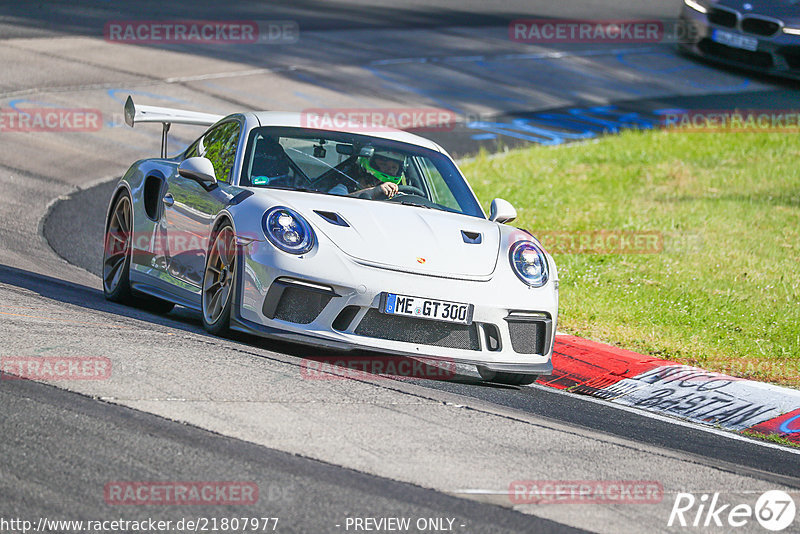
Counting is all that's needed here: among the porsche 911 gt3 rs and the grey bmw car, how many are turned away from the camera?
0

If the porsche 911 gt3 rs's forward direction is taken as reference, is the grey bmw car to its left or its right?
on its left

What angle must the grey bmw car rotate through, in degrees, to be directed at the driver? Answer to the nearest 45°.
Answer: approximately 45° to its left

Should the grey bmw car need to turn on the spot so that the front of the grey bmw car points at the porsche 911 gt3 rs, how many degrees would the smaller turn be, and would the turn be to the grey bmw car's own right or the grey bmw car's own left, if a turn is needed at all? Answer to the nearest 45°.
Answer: approximately 45° to the grey bmw car's own left

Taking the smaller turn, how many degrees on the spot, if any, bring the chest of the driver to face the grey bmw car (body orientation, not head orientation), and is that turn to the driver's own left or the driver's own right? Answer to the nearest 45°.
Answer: approximately 90° to the driver's own left

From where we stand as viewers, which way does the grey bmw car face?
facing the viewer and to the left of the viewer

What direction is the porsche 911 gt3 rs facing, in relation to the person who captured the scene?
facing the viewer and to the right of the viewer

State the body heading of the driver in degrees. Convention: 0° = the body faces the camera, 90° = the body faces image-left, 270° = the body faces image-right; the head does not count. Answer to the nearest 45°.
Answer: approximately 315°

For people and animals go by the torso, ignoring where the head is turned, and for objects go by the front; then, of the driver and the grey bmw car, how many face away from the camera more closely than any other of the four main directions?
0
